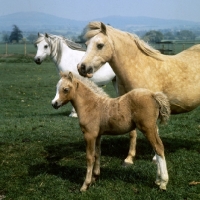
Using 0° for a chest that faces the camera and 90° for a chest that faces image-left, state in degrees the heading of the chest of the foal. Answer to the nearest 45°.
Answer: approximately 90°

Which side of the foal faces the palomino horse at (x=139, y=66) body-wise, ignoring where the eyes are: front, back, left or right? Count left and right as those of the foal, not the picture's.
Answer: right
